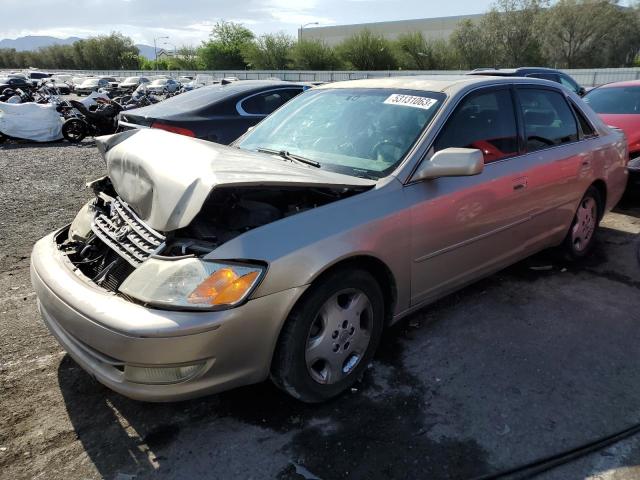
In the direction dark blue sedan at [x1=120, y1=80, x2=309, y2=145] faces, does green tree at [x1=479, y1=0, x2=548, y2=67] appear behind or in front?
in front

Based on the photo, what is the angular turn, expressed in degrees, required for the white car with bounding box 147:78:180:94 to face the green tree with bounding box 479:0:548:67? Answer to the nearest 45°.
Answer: approximately 135° to its left

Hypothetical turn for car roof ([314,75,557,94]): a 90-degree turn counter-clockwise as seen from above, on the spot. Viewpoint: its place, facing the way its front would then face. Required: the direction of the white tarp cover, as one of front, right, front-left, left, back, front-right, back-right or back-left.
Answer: back

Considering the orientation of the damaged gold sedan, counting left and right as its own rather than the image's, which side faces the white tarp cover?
right

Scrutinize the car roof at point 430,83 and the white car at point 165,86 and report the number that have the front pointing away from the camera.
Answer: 0

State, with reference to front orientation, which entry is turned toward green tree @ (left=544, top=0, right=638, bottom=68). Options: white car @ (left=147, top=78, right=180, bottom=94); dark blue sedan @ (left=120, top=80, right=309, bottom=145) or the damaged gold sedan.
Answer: the dark blue sedan

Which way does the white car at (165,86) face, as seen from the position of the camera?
facing the viewer and to the left of the viewer

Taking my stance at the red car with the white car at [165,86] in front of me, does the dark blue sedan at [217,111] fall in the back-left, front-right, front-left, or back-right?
front-left

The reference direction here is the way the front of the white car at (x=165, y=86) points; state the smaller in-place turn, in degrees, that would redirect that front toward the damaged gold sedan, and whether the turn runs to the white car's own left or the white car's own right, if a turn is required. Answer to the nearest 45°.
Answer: approximately 45° to the white car's own left

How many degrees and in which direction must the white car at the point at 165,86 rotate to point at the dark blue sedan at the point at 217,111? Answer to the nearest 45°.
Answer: approximately 45° to its left

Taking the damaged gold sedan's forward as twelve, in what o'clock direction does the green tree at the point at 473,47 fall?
The green tree is roughly at 5 o'clock from the damaged gold sedan.

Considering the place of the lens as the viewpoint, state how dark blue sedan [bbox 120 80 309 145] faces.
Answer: facing away from the viewer and to the right of the viewer

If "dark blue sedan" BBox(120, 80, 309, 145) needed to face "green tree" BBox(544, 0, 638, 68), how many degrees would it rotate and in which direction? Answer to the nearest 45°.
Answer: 0° — it already faces it

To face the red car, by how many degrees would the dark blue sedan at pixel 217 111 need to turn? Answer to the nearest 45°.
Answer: approximately 45° to its right

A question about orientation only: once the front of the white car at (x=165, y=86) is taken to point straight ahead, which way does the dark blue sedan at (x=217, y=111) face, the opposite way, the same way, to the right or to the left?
the opposite way

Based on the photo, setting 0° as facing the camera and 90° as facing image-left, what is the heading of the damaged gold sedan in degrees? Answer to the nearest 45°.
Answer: approximately 45°

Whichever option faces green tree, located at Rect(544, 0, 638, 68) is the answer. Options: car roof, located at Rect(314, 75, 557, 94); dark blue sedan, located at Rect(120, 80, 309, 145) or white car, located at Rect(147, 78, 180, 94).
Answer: the dark blue sedan
